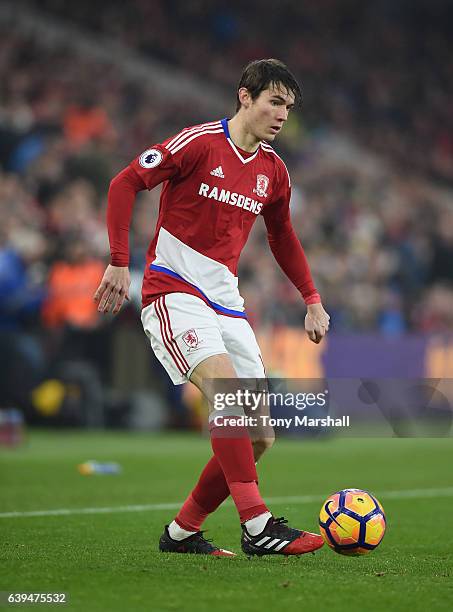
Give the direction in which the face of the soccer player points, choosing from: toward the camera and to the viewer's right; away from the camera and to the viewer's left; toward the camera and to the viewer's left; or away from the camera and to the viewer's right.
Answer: toward the camera and to the viewer's right
